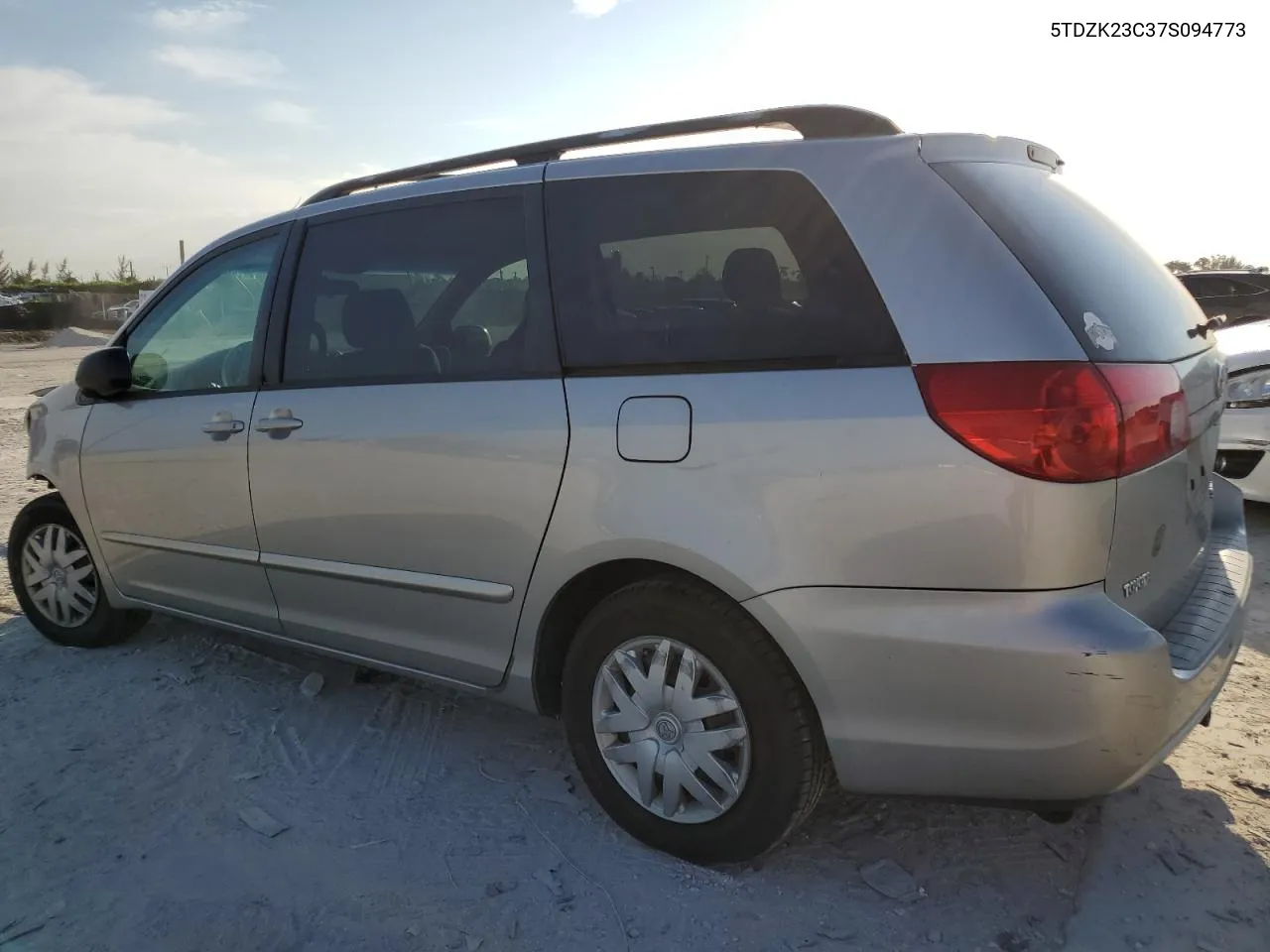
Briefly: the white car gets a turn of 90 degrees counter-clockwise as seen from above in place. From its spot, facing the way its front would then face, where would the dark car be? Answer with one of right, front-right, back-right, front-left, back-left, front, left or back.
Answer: back-left

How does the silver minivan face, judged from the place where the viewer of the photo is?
facing away from the viewer and to the left of the viewer

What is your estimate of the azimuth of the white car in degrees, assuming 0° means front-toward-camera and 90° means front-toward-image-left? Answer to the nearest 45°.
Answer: approximately 45°

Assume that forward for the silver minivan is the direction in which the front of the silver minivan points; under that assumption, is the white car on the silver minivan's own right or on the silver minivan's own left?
on the silver minivan's own right
